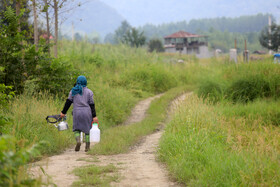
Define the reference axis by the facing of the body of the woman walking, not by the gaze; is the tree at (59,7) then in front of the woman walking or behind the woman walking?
in front

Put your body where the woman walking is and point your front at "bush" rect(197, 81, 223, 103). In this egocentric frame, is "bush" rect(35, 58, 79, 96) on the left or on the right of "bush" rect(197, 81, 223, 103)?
left

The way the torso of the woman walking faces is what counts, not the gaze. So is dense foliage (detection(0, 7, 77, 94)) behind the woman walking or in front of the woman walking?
in front

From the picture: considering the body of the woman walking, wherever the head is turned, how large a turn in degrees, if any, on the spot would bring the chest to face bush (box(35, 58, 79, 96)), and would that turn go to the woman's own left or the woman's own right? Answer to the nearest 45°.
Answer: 0° — they already face it

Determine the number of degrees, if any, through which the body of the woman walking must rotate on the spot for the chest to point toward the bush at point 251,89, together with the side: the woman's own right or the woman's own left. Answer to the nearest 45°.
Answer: approximately 45° to the woman's own right

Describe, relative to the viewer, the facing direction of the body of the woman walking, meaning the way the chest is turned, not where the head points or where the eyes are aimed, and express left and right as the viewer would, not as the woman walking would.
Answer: facing away from the viewer

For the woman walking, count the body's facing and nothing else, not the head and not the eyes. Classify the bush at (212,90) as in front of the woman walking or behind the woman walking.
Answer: in front
